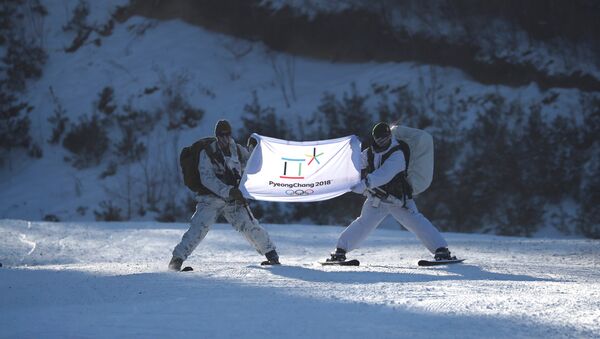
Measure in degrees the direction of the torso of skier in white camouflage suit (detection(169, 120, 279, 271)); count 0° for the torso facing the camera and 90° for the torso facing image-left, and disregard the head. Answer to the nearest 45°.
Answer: approximately 315°

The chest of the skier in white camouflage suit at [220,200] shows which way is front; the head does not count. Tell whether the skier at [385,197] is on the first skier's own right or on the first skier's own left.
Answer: on the first skier's own left

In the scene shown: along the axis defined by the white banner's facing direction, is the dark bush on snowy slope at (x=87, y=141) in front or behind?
behind

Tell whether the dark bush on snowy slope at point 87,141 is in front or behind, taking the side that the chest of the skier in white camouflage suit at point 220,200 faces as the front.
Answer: behind

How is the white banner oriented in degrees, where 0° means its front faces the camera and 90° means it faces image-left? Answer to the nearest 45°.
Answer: approximately 0°
